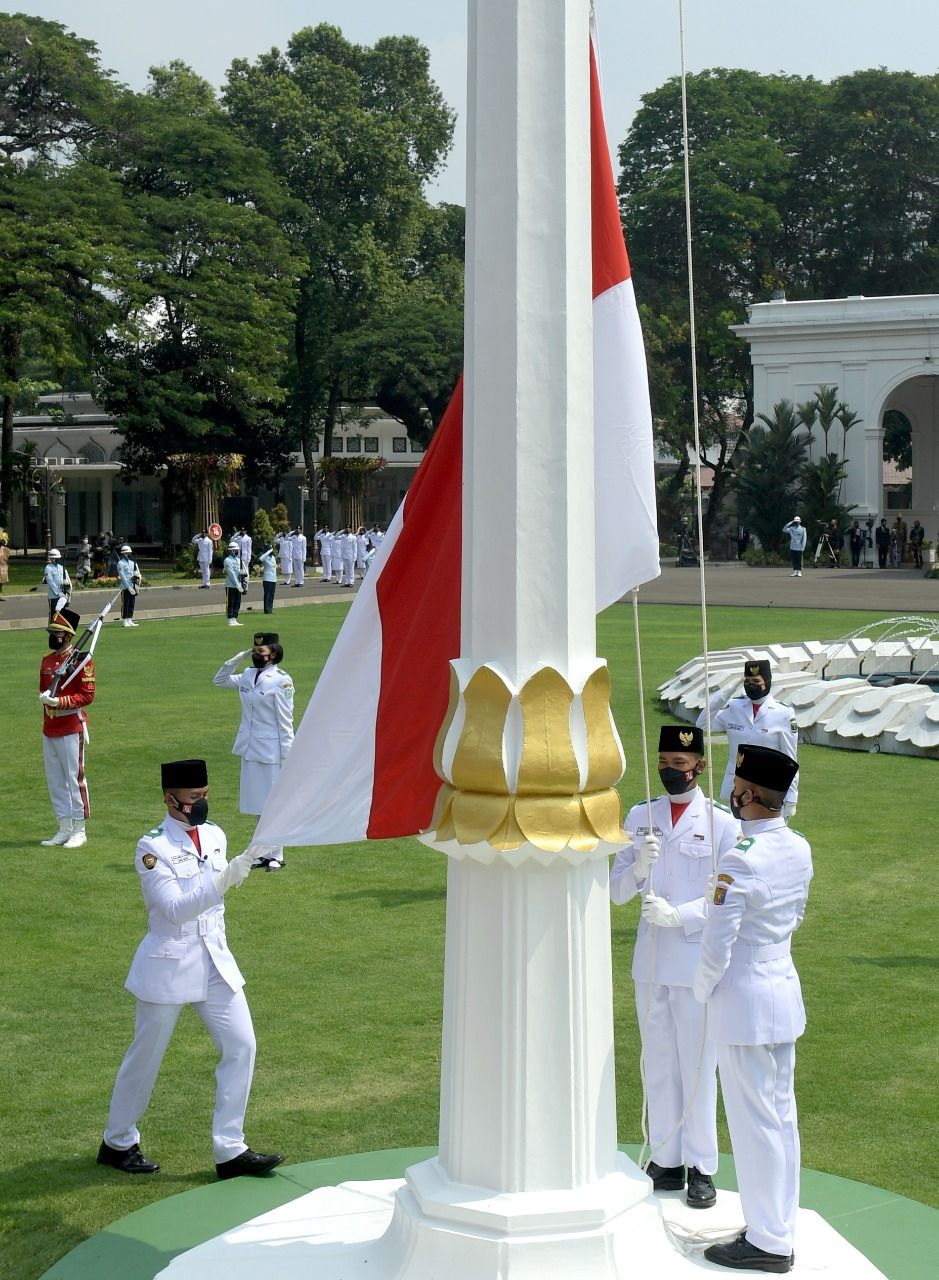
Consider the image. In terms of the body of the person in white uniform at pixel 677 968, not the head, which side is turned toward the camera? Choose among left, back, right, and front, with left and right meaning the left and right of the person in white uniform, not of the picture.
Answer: front

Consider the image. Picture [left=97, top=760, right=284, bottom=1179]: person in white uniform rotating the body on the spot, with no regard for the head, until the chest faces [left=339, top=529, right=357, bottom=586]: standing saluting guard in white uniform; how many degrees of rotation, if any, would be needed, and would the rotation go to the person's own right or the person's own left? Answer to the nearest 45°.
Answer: approximately 135° to the person's own left

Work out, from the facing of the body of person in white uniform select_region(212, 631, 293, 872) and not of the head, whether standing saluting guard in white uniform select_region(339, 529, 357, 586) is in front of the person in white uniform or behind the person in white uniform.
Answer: behind

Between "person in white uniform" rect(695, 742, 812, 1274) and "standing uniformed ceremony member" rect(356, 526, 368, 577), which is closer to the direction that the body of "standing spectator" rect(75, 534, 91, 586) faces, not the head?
the person in white uniform

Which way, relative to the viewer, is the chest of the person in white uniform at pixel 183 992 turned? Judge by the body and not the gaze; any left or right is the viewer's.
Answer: facing the viewer and to the right of the viewer

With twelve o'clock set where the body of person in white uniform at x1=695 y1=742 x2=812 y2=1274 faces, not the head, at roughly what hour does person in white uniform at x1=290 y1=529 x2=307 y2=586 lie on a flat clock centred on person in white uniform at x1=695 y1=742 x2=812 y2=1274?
person in white uniform at x1=290 y1=529 x2=307 y2=586 is roughly at 1 o'clock from person in white uniform at x1=695 y1=742 x2=812 y2=1274.

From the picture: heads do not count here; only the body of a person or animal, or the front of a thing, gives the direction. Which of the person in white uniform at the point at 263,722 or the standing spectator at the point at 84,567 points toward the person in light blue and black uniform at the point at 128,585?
the standing spectator

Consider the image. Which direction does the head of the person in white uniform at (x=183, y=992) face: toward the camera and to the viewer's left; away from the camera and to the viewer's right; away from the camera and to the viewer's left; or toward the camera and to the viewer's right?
toward the camera and to the viewer's right

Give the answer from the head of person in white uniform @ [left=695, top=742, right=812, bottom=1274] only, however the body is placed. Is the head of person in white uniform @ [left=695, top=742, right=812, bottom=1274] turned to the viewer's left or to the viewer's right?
to the viewer's left

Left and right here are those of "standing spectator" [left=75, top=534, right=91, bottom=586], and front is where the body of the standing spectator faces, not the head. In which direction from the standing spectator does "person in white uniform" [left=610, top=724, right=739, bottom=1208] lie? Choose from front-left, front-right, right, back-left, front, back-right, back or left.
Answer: front

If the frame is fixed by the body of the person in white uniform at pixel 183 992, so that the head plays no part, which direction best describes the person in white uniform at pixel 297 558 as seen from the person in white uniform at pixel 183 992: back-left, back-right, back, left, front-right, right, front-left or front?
back-left

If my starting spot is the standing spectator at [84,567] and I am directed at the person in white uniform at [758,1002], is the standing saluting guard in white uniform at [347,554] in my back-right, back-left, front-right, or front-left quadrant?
front-left

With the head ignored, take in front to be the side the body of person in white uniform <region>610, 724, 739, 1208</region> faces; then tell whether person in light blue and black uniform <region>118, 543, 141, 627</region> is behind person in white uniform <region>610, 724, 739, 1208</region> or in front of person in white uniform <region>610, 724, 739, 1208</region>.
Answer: behind

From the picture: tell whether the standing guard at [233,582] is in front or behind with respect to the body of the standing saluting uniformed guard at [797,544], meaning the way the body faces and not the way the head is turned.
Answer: in front

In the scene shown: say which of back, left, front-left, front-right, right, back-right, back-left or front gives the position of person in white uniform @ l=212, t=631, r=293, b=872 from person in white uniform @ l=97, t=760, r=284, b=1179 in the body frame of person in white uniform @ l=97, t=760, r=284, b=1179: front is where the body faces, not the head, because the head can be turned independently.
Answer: back-left

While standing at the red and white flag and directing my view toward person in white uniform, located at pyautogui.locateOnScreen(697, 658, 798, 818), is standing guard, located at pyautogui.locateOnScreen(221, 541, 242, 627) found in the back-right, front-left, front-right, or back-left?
front-left

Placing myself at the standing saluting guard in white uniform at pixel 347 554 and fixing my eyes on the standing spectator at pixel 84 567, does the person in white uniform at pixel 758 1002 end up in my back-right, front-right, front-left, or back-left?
back-left

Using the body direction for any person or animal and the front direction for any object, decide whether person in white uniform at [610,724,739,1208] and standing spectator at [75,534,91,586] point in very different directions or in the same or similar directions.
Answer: same or similar directions
